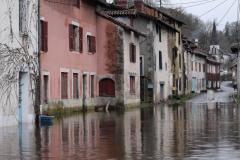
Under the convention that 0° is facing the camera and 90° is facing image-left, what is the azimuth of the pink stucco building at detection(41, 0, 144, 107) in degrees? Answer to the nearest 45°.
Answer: approximately 315°

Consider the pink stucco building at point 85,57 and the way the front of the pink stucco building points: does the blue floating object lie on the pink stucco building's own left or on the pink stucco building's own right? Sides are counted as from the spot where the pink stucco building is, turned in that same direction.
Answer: on the pink stucco building's own right
